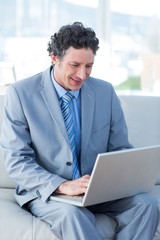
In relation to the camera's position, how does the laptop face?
facing away from the viewer and to the left of the viewer

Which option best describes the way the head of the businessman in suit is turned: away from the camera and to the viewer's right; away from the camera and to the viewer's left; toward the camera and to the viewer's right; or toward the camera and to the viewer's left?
toward the camera and to the viewer's right

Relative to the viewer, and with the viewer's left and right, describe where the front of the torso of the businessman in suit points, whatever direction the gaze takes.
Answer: facing the viewer and to the right of the viewer
